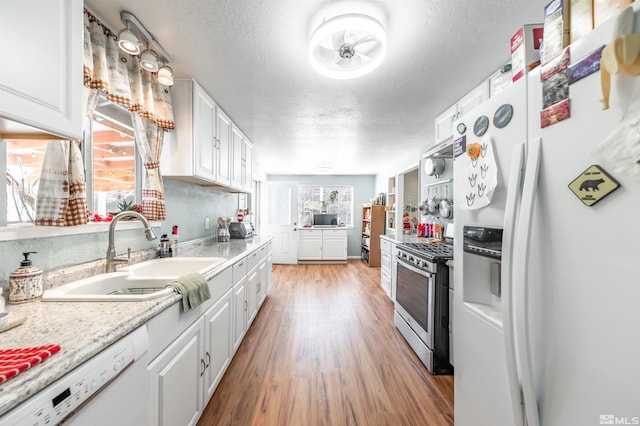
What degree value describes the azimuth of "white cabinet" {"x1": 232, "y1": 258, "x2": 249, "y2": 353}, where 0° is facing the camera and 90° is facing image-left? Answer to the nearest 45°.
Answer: approximately 270°

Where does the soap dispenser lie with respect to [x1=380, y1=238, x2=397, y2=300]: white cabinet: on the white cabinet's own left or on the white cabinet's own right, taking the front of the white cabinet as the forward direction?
on the white cabinet's own left

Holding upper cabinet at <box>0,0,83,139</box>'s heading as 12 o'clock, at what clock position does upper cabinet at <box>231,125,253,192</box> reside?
upper cabinet at <box>231,125,253,192</box> is roughly at 9 o'clock from upper cabinet at <box>0,0,83,139</box>.

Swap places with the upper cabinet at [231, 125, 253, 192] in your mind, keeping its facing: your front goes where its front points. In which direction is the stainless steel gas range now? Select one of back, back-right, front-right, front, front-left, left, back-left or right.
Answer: front-right

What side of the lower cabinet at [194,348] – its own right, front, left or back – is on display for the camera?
right

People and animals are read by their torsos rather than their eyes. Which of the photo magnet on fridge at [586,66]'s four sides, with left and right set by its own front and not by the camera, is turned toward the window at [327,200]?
right

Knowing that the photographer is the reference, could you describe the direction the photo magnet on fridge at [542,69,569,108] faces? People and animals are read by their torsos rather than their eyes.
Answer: facing the viewer and to the left of the viewer

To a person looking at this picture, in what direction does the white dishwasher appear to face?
facing the viewer and to the right of the viewer

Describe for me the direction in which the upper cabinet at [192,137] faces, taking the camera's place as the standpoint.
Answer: facing to the right of the viewer

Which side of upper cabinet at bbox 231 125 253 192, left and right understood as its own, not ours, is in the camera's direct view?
right

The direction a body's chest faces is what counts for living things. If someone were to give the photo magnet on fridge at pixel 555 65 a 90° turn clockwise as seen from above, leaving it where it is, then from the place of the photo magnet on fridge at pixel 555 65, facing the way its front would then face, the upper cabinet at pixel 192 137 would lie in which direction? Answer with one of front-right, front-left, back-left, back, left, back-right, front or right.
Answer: front-left

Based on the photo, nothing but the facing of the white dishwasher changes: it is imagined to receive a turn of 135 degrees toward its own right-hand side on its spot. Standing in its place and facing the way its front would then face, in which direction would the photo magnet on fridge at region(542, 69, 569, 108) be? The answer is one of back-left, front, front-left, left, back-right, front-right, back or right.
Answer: back-left

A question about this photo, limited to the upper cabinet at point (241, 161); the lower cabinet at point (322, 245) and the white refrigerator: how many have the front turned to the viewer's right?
1
